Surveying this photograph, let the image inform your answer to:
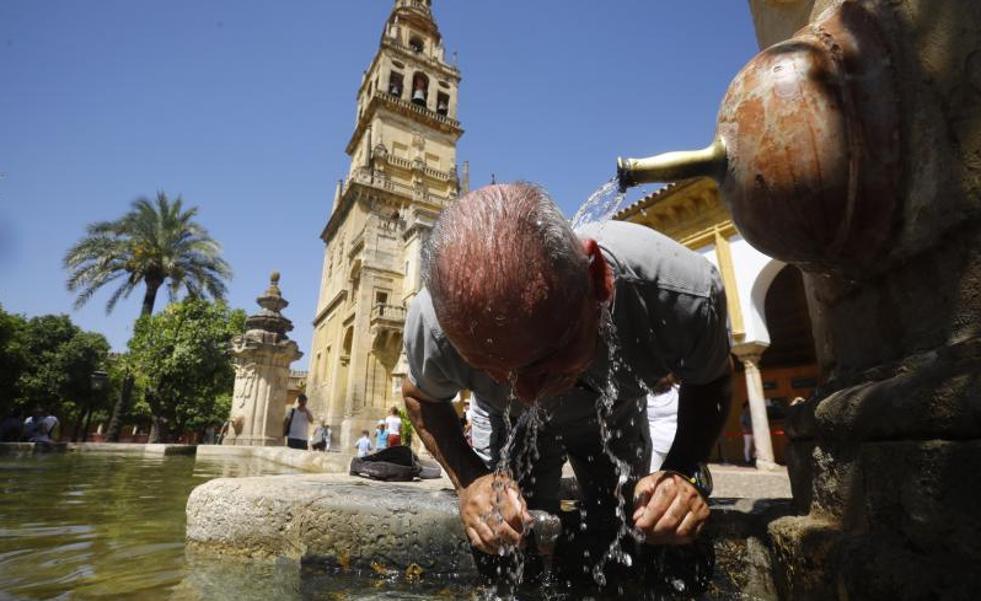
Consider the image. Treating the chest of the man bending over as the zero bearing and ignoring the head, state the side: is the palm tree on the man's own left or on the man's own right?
on the man's own right

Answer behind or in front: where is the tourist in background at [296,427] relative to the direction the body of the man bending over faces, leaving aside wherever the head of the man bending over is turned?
behind

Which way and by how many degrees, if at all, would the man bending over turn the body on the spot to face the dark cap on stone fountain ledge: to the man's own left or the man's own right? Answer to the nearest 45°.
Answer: approximately 135° to the man's own right

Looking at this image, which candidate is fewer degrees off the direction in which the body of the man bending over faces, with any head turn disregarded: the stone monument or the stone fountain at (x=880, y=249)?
the stone fountain

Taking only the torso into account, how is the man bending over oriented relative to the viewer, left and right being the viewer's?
facing the viewer

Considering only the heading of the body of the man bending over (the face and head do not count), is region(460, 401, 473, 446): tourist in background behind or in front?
behind

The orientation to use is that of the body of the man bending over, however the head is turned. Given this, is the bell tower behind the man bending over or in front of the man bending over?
behind

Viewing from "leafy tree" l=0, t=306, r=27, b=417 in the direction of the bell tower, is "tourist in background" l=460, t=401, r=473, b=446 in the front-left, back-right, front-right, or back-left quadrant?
front-right

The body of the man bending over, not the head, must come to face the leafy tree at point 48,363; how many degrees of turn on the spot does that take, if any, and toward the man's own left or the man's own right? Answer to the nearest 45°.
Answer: approximately 135° to the man's own right

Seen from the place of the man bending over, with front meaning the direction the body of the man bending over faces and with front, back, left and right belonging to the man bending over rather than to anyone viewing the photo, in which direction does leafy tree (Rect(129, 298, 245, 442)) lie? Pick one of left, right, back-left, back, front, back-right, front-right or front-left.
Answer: back-right
